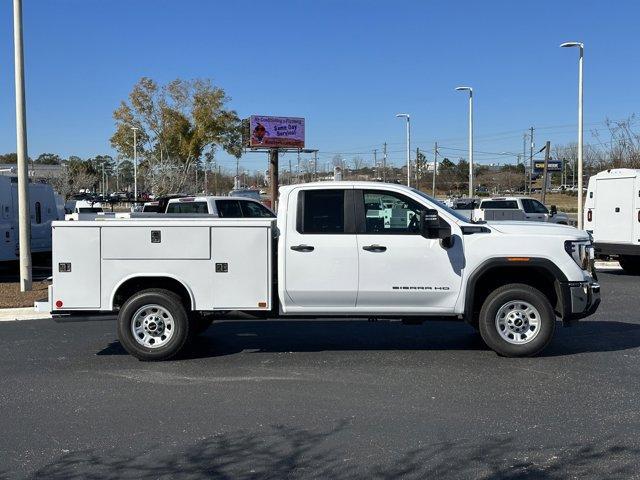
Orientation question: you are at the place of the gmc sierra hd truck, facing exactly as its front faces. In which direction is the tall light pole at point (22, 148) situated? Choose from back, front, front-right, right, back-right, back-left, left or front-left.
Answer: back-left

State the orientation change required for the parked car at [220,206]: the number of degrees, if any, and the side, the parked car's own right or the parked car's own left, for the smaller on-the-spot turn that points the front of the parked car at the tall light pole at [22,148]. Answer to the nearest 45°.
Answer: approximately 180°

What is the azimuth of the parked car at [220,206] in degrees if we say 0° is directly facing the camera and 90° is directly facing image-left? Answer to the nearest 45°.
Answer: approximately 225°

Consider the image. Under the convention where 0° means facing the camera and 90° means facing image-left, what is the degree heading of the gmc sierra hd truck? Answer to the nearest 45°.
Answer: approximately 270°

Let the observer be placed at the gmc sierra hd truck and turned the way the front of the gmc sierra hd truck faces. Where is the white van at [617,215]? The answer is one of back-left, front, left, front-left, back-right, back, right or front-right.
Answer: front-left
